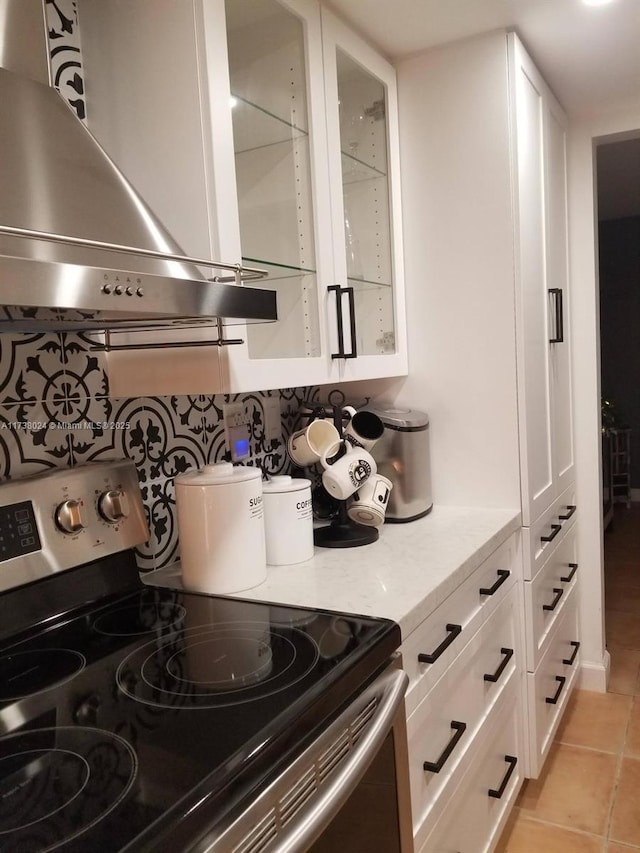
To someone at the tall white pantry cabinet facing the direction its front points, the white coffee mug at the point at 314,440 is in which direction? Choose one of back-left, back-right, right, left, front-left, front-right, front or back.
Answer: right

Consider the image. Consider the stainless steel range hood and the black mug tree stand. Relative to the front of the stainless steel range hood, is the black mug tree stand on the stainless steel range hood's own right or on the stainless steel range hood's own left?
on the stainless steel range hood's own left

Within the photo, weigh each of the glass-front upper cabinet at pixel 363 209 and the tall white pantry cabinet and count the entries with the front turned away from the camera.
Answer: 0

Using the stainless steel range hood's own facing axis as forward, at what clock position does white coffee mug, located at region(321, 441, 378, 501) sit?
The white coffee mug is roughly at 9 o'clock from the stainless steel range hood.

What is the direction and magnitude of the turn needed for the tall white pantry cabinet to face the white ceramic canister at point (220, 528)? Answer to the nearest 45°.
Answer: approximately 90° to its right

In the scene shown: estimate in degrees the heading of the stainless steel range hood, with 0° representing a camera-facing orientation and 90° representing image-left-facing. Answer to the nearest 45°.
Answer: approximately 315°

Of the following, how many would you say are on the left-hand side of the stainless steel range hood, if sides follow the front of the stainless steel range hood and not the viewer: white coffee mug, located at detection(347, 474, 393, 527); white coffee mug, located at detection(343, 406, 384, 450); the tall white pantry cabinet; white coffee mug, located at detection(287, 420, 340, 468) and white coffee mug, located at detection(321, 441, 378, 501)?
5

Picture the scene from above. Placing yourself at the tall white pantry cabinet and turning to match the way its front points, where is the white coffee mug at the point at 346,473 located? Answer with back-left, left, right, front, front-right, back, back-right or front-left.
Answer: right
